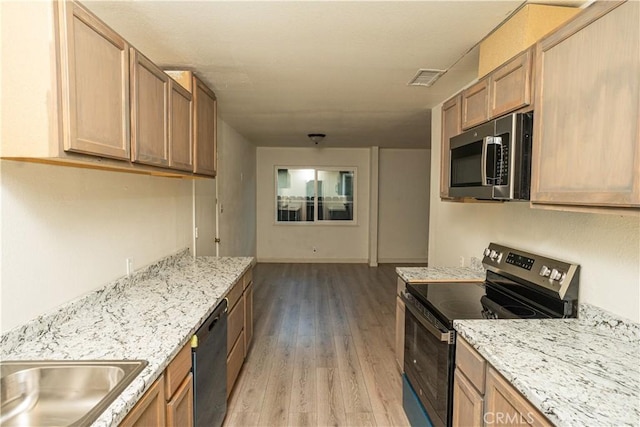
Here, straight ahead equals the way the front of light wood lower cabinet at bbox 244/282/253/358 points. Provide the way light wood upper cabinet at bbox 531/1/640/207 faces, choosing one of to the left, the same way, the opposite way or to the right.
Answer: the opposite way

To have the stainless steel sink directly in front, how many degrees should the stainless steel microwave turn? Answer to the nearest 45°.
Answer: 0° — it already faces it

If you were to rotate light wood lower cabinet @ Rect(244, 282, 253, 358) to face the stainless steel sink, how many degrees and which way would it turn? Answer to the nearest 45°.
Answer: approximately 90° to its right

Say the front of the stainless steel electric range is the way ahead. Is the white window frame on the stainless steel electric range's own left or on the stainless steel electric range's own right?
on the stainless steel electric range's own right

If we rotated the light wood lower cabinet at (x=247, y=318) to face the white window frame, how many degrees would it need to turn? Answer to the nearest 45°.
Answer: approximately 90° to its left

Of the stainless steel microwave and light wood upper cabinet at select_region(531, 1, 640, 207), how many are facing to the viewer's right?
0

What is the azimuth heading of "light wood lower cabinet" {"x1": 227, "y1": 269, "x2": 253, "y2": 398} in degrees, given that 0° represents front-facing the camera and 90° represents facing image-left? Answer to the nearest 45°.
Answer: approximately 270°

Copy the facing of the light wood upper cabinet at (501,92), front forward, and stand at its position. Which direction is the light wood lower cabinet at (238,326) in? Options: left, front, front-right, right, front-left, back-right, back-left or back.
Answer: front-right

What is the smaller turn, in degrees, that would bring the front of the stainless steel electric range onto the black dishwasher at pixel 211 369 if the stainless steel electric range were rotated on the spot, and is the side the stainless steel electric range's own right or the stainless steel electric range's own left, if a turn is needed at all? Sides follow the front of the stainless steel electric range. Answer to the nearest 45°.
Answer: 0° — it already faces it

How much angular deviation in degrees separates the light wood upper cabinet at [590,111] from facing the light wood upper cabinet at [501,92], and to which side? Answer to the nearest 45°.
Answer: approximately 90° to its right
